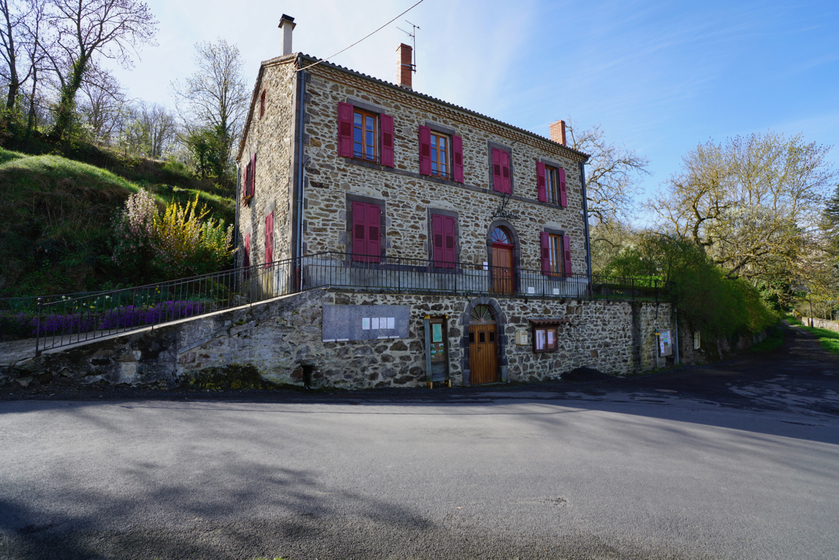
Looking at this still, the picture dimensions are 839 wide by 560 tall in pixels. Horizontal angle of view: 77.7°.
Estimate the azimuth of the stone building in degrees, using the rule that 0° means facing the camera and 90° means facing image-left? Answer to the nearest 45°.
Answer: approximately 315°

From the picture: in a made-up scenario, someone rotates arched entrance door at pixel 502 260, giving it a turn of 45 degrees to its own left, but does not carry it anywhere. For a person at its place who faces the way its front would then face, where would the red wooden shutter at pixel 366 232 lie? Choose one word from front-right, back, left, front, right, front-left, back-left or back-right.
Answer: back-right

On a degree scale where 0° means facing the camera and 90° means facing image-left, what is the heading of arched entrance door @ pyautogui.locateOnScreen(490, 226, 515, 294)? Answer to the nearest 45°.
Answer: approximately 315°

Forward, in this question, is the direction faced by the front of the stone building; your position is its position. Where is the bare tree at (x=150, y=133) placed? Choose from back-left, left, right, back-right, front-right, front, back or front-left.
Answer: back

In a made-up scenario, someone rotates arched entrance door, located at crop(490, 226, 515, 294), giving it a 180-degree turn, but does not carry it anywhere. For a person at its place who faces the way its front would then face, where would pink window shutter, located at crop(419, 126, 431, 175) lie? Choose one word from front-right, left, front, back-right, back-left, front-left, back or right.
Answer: left

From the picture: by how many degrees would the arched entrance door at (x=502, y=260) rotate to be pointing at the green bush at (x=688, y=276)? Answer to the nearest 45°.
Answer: approximately 90° to its left

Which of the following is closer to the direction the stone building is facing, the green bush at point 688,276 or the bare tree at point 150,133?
the green bush

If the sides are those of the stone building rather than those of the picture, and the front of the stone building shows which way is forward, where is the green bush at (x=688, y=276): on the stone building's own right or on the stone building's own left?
on the stone building's own left
